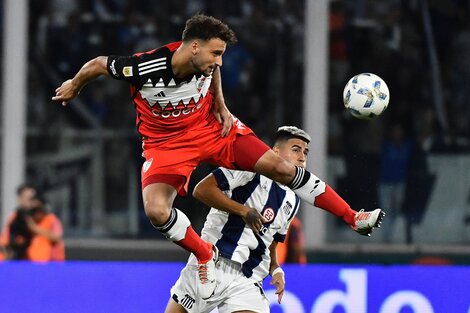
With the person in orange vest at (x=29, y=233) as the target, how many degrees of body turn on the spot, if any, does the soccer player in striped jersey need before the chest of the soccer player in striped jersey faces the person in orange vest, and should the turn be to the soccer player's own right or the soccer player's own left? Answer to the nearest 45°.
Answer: approximately 180°

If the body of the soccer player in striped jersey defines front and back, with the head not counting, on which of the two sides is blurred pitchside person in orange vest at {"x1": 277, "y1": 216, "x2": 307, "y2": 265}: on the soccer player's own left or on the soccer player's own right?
on the soccer player's own left

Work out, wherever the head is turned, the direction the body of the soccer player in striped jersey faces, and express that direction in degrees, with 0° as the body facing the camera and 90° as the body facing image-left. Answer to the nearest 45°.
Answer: approximately 315°

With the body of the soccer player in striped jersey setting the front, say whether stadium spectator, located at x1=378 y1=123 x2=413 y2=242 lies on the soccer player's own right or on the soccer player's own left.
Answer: on the soccer player's own left
